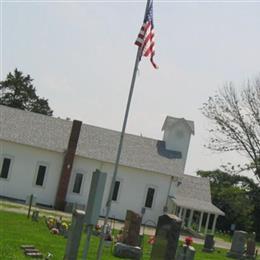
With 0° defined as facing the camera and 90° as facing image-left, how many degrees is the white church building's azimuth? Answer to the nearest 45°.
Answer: approximately 270°

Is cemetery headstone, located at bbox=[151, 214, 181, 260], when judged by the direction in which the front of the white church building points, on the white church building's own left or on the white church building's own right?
on the white church building's own right

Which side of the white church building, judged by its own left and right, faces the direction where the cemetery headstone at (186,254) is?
right

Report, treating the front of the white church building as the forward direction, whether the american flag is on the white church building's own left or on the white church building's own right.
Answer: on the white church building's own right

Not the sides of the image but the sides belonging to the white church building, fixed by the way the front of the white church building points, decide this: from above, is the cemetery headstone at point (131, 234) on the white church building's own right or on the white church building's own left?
on the white church building's own right

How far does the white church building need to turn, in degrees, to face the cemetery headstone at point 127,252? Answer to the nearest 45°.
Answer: approximately 90° to its right

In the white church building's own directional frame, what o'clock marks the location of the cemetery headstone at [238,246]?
The cemetery headstone is roughly at 2 o'clock from the white church building.

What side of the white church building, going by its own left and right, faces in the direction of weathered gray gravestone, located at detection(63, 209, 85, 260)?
right
